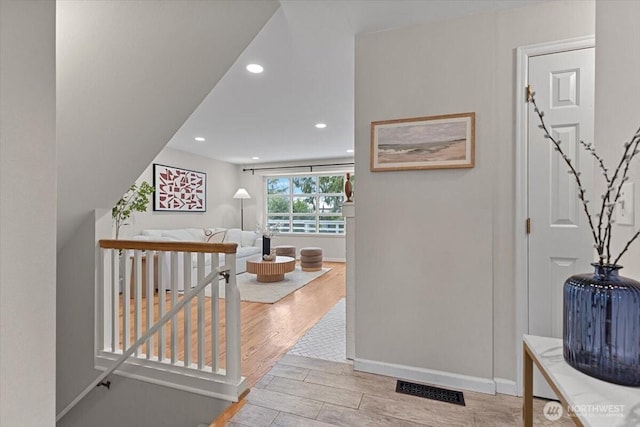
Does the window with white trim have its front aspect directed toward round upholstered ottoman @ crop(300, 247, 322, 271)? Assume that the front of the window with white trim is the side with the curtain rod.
yes

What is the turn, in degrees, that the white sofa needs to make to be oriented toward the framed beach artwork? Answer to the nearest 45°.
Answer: approximately 45° to its right

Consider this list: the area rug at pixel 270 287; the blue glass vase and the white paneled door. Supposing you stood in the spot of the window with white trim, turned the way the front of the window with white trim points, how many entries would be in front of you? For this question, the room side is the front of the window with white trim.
3

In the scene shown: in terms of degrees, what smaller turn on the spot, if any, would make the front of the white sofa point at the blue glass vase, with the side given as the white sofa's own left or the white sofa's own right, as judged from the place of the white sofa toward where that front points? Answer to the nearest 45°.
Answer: approximately 45° to the white sofa's own right

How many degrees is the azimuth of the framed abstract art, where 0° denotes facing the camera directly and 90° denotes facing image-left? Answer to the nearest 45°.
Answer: approximately 315°
